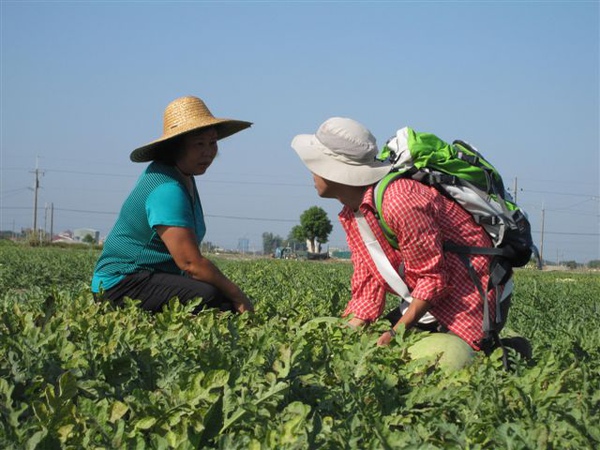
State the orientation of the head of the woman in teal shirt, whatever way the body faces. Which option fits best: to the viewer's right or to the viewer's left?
to the viewer's right

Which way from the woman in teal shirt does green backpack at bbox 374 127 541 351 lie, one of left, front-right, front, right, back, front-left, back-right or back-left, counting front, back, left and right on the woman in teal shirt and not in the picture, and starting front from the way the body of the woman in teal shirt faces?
front-right

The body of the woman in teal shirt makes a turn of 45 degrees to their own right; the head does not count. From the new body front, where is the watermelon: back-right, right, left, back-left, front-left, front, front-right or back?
front

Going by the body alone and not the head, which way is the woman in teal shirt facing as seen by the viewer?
to the viewer's right

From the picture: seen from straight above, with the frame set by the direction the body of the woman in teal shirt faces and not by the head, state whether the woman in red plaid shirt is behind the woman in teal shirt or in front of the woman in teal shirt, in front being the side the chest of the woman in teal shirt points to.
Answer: in front

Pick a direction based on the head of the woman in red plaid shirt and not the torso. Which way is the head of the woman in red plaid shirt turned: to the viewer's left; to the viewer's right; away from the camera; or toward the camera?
to the viewer's left
